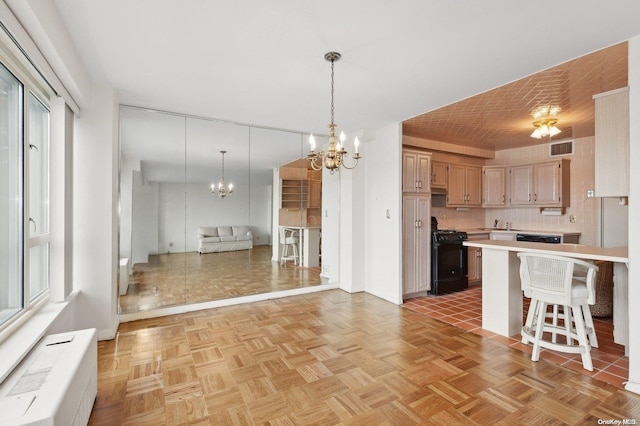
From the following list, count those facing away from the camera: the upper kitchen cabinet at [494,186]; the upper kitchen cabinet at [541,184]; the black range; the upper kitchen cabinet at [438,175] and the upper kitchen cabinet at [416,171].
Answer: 0

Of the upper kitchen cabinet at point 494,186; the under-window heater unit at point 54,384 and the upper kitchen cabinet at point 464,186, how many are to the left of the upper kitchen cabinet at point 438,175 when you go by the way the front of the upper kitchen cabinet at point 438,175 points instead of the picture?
2

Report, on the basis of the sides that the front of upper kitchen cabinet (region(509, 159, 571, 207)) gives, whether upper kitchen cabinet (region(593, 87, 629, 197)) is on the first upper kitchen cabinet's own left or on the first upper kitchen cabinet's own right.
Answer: on the first upper kitchen cabinet's own left

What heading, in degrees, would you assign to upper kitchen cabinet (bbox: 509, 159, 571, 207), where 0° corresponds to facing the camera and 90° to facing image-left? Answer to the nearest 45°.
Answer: approximately 45°

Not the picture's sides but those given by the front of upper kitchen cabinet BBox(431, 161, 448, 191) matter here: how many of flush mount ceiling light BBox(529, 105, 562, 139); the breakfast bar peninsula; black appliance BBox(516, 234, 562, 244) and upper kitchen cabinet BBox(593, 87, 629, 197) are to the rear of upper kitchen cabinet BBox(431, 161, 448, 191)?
0

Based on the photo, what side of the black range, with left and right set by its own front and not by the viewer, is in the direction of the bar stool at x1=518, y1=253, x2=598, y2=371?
front

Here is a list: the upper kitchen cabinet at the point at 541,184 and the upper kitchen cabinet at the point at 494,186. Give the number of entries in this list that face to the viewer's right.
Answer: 0

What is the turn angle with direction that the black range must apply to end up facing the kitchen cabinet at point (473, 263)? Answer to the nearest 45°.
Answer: approximately 90° to its left

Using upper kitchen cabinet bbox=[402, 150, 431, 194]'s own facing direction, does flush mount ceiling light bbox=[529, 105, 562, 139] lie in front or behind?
in front

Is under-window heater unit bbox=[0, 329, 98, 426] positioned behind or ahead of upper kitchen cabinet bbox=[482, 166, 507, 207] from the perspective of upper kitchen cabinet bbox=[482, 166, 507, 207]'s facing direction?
ahead

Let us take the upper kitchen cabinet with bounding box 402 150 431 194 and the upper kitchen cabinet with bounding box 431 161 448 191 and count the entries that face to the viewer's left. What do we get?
0

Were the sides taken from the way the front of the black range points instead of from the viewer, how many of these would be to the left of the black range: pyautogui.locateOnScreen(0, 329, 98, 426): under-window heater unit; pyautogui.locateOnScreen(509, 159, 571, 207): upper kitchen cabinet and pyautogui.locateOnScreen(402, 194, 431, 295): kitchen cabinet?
1

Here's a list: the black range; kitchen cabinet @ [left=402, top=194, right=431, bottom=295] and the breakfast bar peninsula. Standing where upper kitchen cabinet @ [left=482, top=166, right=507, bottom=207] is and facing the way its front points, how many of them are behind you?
0

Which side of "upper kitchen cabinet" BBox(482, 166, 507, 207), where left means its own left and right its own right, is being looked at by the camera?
front

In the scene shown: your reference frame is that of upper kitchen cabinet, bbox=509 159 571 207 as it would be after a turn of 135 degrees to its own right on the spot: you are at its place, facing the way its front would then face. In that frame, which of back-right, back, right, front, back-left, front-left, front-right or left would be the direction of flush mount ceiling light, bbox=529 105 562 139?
back

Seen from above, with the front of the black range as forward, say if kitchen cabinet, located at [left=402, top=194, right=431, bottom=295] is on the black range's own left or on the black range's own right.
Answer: on the black range's own right

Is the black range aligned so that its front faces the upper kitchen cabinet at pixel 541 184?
no
